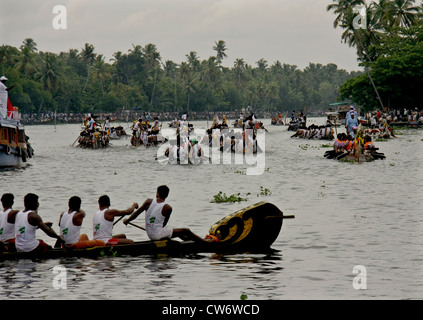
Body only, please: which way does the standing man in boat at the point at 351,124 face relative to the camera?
toward the camera

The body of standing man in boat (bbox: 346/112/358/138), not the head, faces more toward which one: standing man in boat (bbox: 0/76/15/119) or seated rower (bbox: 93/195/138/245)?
the seated rower

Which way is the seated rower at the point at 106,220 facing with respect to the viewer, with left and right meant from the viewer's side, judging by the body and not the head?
facing away from the viewer and to the right of the viewer

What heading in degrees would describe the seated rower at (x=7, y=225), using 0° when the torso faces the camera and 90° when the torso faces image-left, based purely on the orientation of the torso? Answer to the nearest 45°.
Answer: approximately 225°

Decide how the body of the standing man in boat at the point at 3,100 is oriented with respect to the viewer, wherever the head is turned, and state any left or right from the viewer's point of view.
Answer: facing to the right of the viewer

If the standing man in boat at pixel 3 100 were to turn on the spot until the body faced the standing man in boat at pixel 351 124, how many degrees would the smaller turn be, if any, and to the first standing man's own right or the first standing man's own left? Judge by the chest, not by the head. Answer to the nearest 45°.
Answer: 0° — they already face them

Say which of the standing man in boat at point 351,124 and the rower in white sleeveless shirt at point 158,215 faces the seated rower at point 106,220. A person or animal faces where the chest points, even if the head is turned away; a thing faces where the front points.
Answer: the standing man in boat

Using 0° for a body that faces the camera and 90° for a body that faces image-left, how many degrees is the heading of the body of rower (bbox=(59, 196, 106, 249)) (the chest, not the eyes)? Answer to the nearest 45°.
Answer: approximately 225°

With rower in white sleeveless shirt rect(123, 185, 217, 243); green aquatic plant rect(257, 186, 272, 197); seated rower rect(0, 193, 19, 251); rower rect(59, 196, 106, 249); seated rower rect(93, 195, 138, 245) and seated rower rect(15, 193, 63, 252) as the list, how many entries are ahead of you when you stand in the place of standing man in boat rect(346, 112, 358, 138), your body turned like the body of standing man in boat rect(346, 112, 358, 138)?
6

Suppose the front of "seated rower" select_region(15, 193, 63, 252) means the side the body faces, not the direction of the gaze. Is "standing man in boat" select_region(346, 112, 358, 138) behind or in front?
in front
